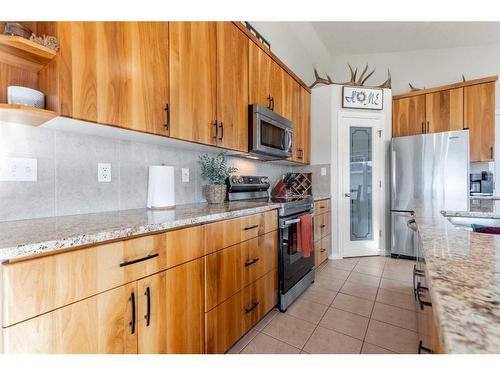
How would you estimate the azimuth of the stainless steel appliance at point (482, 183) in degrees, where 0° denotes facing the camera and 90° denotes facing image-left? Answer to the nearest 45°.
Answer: approximately 0°

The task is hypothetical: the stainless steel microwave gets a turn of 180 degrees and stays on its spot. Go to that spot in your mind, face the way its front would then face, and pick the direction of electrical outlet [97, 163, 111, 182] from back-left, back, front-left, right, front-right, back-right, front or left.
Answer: left

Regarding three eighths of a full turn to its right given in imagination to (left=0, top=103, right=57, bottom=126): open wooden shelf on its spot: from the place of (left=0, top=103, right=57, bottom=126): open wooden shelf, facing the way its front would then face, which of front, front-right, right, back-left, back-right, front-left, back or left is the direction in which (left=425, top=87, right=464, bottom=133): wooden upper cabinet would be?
back

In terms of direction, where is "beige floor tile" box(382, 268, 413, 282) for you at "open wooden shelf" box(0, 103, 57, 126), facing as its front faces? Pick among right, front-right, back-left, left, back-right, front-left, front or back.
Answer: front-left

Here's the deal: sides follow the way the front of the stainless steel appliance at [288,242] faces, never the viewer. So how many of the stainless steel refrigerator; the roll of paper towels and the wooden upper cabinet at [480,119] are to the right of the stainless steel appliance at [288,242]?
1

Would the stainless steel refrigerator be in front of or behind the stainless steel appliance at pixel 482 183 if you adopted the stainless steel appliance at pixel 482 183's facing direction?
in front

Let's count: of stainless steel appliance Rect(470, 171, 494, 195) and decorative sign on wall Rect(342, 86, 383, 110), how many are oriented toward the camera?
2

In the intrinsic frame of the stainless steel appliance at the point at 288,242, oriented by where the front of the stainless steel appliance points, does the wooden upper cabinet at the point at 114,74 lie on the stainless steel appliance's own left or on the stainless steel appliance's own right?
on the stainless steel appliance's own right

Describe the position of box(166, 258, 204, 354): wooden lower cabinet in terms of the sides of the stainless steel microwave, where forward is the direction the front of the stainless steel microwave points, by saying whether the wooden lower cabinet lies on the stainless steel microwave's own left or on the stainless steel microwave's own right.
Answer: on the stainless steel microwave's own right

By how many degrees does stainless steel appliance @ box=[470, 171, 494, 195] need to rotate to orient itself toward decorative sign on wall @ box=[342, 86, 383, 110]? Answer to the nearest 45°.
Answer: approximately 45° to its right

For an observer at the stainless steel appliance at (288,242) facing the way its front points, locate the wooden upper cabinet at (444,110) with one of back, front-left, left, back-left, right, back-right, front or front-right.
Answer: left
